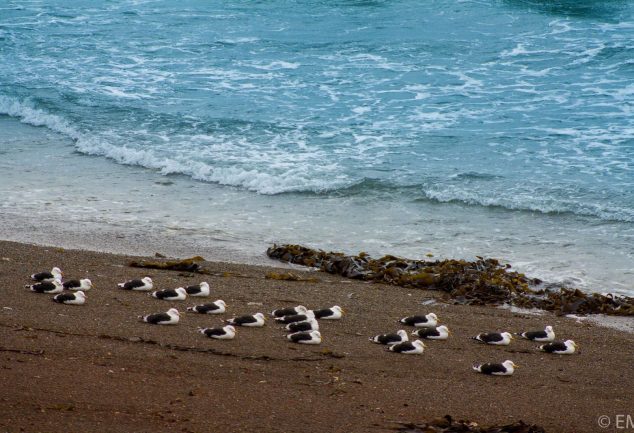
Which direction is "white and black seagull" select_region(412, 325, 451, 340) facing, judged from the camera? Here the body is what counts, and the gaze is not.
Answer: to the viewer's right

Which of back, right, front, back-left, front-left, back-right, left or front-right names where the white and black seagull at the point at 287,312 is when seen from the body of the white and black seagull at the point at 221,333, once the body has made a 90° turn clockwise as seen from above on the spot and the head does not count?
back-left

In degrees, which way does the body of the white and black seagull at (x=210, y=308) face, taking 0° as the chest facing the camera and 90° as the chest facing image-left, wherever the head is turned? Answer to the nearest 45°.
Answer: approximately 270°

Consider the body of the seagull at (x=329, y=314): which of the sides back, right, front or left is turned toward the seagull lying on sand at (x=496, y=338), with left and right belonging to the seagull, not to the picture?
front

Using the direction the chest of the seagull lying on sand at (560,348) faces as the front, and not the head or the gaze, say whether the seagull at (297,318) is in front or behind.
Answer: behind

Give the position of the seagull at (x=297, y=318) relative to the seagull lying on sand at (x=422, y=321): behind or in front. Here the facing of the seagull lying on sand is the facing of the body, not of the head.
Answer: behind

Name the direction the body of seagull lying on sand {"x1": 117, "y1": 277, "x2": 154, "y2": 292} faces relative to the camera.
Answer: to the viewer's right

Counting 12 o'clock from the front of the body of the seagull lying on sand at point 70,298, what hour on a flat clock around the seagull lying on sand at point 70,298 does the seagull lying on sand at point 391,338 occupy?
the seagull lying on sand at point 391,338 is roughly at 1 o'clock from the seagull lying on sand at point 70,298.

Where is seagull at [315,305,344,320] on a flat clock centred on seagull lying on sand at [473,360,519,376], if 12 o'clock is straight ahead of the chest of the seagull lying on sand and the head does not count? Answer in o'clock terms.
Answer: The seagull is roughly at 7 o'clock from the seagull lying on sand.

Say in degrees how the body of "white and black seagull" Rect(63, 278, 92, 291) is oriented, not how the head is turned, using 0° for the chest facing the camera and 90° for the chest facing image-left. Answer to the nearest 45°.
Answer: approximately 270°

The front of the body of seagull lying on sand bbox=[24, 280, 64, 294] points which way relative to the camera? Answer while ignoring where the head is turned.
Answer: to the viewer's right

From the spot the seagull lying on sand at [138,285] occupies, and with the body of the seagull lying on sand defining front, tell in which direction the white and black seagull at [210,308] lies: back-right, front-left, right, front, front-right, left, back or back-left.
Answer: front-right

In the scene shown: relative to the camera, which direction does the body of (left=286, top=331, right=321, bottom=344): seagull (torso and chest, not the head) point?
to the viewer's right

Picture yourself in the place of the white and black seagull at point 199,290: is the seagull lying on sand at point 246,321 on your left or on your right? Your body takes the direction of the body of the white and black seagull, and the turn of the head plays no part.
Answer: on your right

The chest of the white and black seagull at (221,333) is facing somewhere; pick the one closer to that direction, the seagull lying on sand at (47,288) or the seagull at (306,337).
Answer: the seagull

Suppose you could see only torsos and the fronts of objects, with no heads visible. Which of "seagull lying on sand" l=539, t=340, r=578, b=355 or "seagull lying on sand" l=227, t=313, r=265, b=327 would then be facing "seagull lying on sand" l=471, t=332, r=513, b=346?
"seagull lying on sand" l=227, t=313, r=265, b=327
